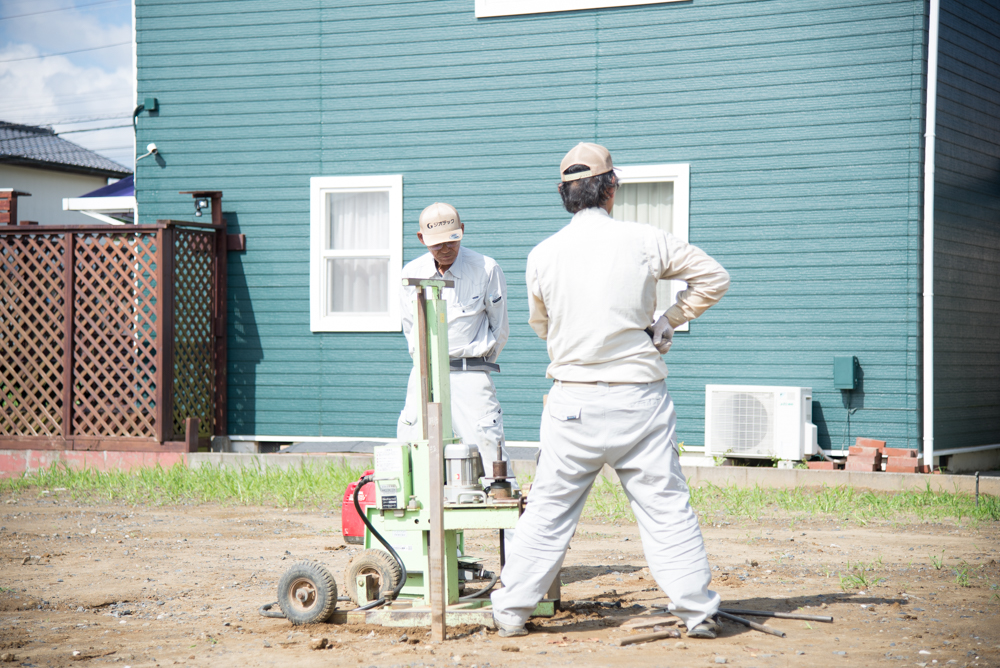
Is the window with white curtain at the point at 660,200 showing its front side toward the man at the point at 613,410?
yes

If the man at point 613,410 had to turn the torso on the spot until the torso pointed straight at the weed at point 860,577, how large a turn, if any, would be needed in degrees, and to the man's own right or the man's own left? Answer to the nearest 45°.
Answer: approximately 45° to the man's own right

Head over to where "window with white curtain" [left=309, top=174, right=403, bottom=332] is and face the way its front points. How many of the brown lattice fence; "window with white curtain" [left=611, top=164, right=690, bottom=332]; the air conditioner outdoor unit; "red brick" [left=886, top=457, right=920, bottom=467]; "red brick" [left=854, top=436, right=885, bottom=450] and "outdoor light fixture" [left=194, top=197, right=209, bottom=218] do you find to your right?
2

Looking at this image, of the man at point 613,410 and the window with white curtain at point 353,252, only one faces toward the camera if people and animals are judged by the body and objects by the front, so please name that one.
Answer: the window with white curtain

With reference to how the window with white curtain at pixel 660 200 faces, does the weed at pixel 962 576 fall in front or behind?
in front

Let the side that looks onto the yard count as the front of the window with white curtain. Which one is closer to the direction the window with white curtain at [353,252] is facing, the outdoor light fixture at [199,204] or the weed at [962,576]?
the weed

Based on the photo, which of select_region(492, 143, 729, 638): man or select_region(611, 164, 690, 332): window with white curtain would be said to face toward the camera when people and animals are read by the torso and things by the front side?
the window with white curtain

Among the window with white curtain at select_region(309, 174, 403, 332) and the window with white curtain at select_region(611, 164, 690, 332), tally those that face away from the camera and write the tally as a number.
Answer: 0

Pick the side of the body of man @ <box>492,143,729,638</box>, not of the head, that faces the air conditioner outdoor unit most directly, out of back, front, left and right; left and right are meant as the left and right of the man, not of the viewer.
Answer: front

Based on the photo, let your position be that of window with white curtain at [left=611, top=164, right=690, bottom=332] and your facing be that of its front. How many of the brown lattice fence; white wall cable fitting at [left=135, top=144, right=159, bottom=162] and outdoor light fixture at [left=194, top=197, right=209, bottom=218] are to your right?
3

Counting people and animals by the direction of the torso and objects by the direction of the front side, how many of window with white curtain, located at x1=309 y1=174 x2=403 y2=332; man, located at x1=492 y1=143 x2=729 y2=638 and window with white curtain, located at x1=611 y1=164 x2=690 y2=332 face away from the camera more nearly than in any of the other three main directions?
1

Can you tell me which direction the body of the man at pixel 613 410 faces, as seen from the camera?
away from the camera

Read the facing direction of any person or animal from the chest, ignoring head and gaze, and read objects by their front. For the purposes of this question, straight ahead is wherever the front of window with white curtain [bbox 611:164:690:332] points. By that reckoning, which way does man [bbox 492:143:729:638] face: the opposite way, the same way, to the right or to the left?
the opposite way

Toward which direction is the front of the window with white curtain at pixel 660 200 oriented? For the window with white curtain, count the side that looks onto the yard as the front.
toward the camera

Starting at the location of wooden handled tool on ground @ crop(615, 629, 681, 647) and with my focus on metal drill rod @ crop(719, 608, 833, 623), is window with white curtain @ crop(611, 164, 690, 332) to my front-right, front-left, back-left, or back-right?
front-left

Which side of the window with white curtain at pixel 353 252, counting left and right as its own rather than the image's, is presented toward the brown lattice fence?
right

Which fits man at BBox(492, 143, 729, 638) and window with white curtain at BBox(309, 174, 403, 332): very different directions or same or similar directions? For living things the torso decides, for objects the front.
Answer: very different directions

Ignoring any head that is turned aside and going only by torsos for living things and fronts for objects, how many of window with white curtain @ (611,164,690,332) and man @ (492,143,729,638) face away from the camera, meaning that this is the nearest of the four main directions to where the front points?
1

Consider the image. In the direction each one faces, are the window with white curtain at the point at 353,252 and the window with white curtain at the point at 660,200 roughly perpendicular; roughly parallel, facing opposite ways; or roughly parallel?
roughly parallel
